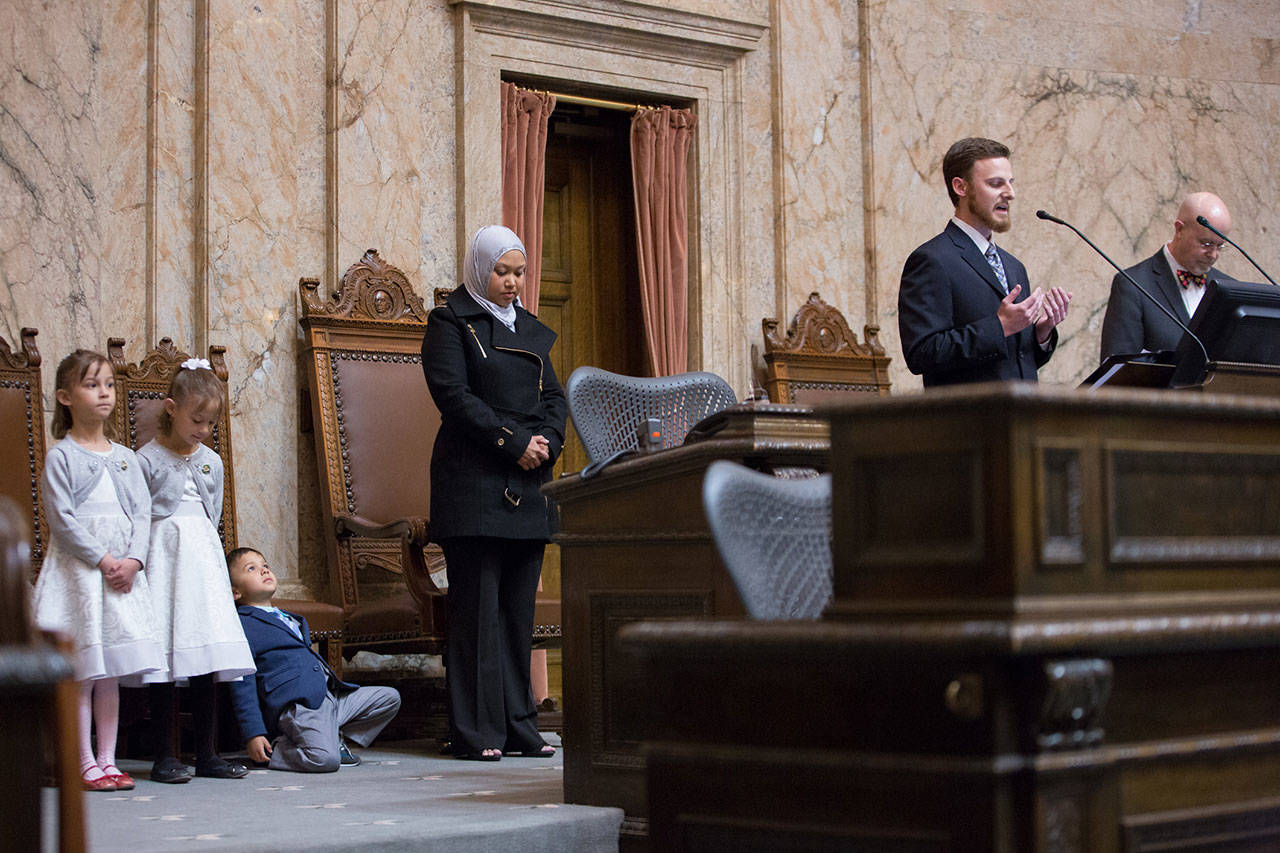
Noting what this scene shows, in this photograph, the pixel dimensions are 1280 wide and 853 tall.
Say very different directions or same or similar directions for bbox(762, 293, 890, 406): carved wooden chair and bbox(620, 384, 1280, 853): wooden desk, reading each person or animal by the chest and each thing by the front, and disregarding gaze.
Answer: same or similar directions

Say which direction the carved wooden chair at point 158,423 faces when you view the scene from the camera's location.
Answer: facing the viewer and to the right of the viewer

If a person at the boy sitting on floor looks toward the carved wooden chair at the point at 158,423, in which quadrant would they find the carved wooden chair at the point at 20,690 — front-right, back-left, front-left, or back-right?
back-left

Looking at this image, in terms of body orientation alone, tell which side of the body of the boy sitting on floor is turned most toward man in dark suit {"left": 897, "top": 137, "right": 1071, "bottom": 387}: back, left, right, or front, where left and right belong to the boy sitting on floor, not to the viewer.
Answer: front

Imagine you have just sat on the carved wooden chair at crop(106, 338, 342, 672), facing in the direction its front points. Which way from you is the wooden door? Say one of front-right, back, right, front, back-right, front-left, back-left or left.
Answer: left

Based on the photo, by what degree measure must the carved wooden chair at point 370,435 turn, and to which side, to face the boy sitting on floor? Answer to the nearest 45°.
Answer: approximately 45° to its right

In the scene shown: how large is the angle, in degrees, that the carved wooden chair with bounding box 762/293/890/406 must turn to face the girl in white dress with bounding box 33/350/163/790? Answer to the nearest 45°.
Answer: approximately 90° to its right

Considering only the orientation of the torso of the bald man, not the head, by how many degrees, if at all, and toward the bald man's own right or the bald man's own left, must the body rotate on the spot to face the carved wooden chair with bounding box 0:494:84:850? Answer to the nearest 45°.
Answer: approximately 45° to the bald man's own right

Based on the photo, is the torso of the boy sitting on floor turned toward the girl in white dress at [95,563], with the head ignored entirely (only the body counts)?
no

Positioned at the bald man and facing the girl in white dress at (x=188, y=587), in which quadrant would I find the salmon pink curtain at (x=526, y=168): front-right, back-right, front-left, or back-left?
front-right

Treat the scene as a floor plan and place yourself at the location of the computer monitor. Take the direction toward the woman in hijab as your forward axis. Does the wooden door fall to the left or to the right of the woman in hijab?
right

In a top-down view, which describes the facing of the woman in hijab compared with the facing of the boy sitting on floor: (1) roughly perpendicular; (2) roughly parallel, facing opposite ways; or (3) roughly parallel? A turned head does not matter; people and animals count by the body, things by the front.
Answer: roughly parallel

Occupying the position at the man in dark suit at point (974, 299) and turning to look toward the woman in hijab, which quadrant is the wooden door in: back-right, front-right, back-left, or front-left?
front-right
